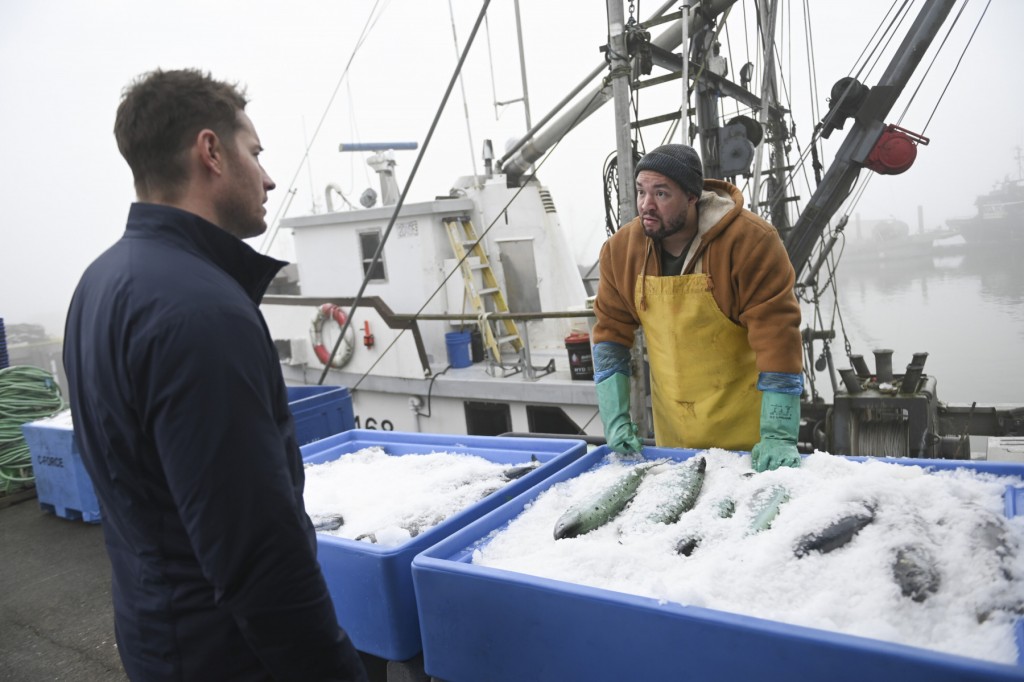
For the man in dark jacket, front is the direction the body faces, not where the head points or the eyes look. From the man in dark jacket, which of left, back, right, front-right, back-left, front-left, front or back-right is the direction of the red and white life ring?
front-left

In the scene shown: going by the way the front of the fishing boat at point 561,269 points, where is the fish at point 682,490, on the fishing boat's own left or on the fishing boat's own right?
on the fishing boat's own left

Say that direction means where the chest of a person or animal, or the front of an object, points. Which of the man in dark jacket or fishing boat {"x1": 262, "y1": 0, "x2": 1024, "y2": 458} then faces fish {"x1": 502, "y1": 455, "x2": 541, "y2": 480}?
the man in dark jacket

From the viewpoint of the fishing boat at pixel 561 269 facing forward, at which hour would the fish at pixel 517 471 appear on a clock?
The fish is roughly at 9 o'clock from the fishing boat.

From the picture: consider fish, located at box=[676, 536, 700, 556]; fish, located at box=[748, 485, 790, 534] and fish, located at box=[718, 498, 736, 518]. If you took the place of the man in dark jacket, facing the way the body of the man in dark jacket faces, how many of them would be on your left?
0

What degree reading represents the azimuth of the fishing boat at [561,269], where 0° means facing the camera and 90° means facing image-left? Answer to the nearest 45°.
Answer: approximately 90°

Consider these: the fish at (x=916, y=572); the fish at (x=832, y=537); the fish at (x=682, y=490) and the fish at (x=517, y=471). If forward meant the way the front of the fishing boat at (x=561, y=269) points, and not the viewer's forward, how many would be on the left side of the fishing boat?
4

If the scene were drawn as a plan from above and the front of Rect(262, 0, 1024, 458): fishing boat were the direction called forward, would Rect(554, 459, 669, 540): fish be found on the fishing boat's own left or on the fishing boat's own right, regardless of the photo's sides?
on the fishing boat's own left

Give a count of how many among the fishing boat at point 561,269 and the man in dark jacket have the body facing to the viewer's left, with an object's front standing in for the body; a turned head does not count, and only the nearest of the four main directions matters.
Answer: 1

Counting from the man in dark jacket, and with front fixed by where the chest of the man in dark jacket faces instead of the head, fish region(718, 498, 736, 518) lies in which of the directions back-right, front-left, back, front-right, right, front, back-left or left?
front-right

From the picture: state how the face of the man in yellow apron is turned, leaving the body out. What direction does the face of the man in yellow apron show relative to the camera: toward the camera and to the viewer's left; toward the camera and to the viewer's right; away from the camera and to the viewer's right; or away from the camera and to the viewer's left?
toward the camera and to the viewer's left

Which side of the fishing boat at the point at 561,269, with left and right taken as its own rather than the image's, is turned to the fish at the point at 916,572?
left

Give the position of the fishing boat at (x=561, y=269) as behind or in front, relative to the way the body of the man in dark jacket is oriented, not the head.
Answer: in front

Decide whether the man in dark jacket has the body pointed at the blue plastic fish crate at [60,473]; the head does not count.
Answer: no

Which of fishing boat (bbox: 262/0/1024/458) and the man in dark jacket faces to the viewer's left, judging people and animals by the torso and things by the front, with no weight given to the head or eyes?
the fishing boat

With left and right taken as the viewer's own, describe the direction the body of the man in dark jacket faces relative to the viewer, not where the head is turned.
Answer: facing away from the viewer and to the right of the viewer

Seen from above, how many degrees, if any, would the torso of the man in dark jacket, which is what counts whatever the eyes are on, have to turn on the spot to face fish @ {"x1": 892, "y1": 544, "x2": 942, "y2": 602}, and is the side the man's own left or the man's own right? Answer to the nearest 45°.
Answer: approximately 45° to the man's own right

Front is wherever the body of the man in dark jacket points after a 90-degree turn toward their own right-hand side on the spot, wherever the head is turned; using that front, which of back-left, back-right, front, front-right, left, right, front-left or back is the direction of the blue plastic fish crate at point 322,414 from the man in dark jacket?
back-left

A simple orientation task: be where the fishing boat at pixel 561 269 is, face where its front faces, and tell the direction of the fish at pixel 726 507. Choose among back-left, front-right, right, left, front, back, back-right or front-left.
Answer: left
